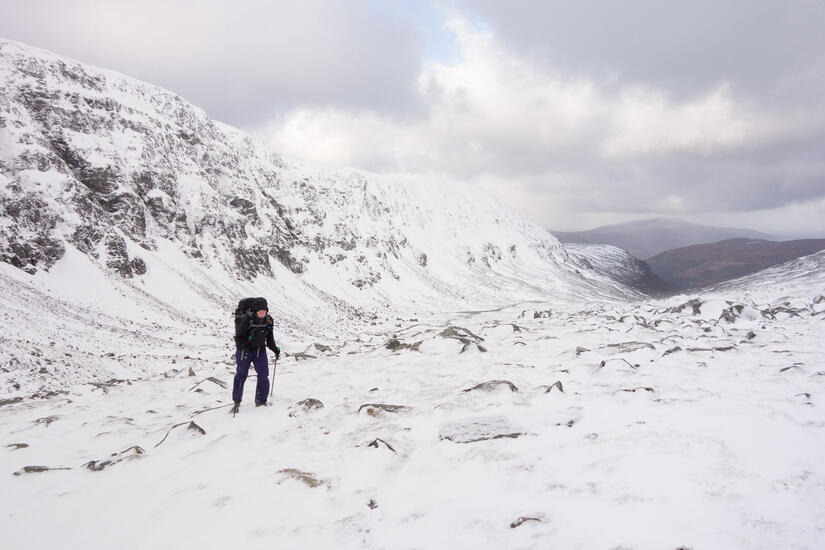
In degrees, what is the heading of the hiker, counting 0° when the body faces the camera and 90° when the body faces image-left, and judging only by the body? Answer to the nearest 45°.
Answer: approximately 315°

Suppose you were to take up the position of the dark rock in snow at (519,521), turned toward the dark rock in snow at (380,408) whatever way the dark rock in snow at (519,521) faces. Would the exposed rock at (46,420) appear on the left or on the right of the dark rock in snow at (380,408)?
left

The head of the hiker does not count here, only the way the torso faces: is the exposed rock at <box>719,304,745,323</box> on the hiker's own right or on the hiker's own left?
on the hiker's own left

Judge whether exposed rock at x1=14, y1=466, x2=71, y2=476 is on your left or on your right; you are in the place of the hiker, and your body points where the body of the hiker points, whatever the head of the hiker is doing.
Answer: on your right

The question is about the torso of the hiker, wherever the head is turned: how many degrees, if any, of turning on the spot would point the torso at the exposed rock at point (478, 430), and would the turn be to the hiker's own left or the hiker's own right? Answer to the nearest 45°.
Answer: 0° — they already face it
